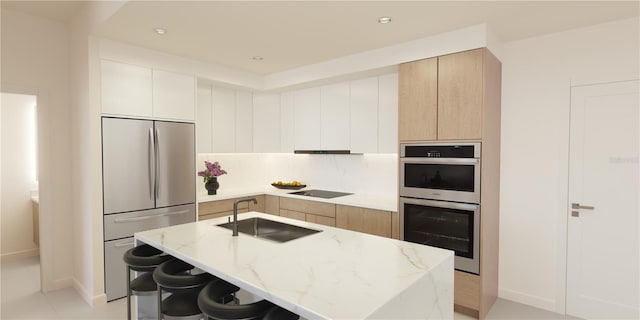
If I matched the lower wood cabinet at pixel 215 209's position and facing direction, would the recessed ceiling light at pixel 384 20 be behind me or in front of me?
in front

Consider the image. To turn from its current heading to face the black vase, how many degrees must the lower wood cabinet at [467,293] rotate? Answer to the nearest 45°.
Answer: approximately 45° to its right

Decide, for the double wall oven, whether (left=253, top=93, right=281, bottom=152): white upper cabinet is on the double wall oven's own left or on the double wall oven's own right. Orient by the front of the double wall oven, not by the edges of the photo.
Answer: on the double wall oven's own right

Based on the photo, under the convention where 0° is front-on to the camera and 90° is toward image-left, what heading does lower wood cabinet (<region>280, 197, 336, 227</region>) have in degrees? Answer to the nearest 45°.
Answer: approximately 45°

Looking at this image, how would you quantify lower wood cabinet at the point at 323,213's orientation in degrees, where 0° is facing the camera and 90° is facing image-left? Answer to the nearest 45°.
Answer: approximately 45°

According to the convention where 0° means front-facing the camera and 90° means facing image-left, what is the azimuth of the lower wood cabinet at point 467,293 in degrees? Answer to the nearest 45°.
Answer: approximately 45°

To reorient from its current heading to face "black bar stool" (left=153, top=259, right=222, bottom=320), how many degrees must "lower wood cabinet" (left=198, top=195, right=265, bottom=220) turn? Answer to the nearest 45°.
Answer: approximately 45° to its right

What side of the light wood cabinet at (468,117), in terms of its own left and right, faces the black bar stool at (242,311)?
front

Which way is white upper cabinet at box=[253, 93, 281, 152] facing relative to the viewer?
toward the camera

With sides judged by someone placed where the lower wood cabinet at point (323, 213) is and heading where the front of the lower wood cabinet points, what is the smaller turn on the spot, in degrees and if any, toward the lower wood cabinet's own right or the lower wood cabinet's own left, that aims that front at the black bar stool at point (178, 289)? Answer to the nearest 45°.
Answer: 0° — it already faces it

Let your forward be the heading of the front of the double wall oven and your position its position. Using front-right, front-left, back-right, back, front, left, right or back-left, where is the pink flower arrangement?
front-right
